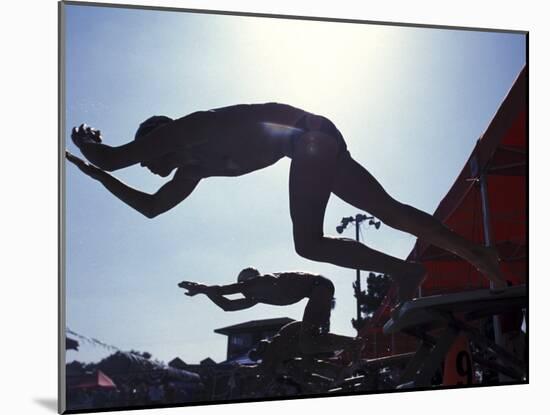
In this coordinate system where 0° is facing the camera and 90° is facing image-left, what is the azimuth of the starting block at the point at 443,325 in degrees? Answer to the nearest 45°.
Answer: approximately 90°
